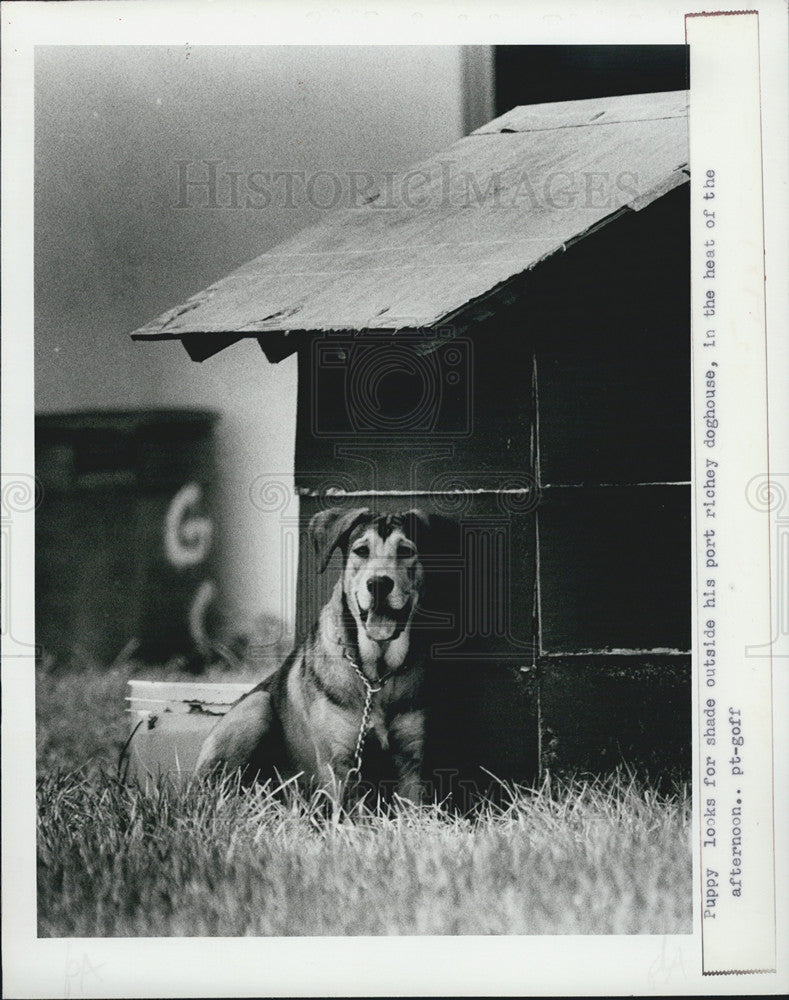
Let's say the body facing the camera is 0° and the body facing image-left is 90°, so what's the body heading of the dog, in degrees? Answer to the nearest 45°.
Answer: approximately 315°
